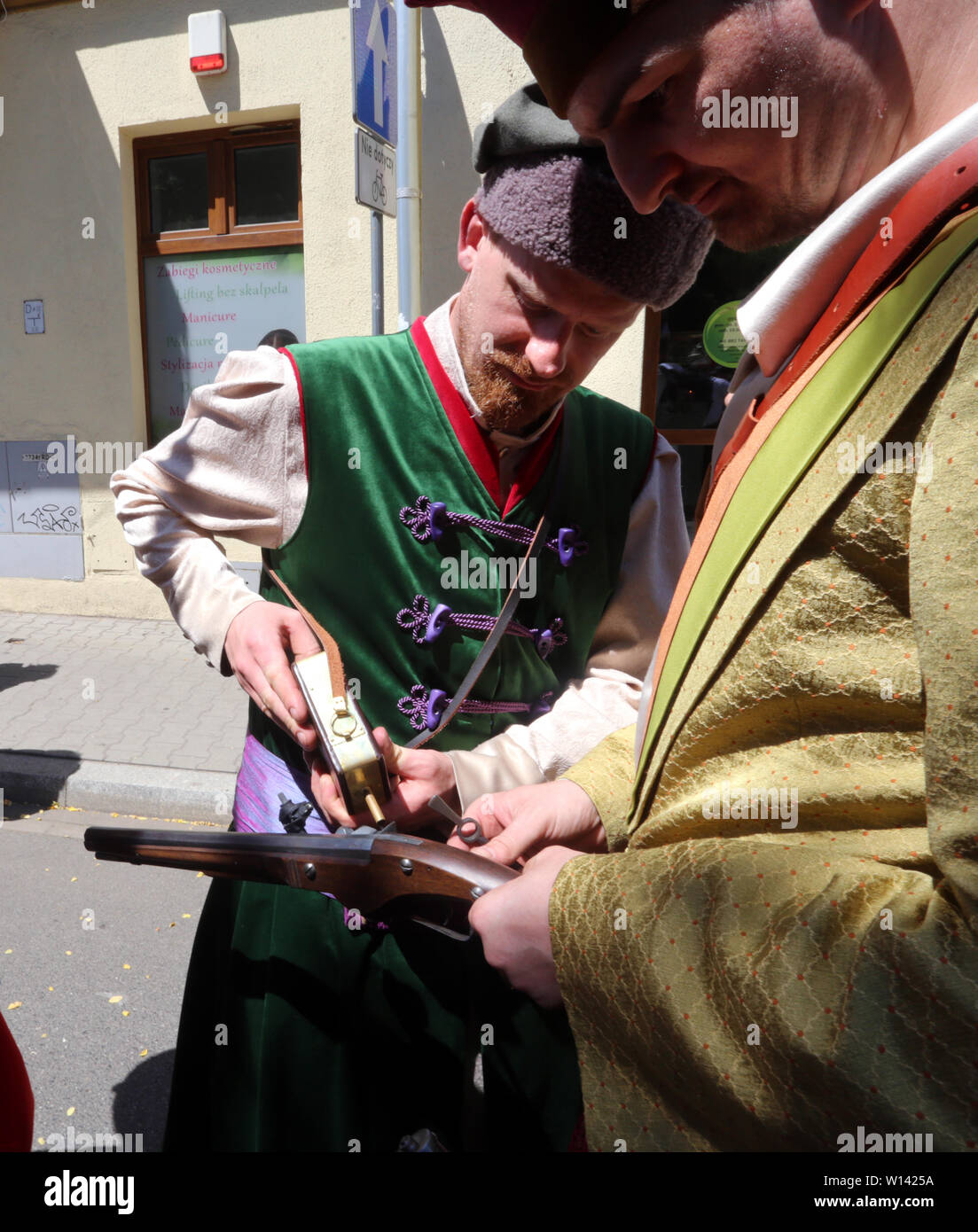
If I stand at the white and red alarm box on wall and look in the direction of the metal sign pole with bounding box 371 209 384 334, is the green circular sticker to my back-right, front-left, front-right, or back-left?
front-left

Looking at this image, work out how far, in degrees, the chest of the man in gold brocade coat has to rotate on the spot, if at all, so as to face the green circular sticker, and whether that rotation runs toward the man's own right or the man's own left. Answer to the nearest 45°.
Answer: approximately 90° to the man's own right

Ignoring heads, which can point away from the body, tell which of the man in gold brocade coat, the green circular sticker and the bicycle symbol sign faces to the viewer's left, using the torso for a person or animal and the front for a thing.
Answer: the man in gold brocade coat

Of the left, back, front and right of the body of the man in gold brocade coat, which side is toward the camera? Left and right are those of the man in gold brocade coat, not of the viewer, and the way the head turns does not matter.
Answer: left

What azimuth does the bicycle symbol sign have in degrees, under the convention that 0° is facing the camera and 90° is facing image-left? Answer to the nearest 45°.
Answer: approximately 315°

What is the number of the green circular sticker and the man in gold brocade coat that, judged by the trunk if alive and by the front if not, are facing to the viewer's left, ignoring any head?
1

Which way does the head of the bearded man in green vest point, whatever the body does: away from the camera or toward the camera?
toward the camera

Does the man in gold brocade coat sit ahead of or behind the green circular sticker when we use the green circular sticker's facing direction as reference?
ahead

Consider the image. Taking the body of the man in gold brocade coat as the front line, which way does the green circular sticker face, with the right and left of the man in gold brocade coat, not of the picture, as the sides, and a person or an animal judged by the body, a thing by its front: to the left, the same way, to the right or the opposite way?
to the left

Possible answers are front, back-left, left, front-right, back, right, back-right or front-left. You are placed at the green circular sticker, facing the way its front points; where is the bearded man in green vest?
front

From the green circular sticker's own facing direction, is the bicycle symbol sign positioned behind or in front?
in front

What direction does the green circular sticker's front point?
toward the camera

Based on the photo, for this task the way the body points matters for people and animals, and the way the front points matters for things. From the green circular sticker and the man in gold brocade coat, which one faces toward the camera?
the green circular sticker

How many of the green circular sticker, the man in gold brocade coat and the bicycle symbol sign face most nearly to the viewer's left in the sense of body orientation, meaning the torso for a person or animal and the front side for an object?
1
